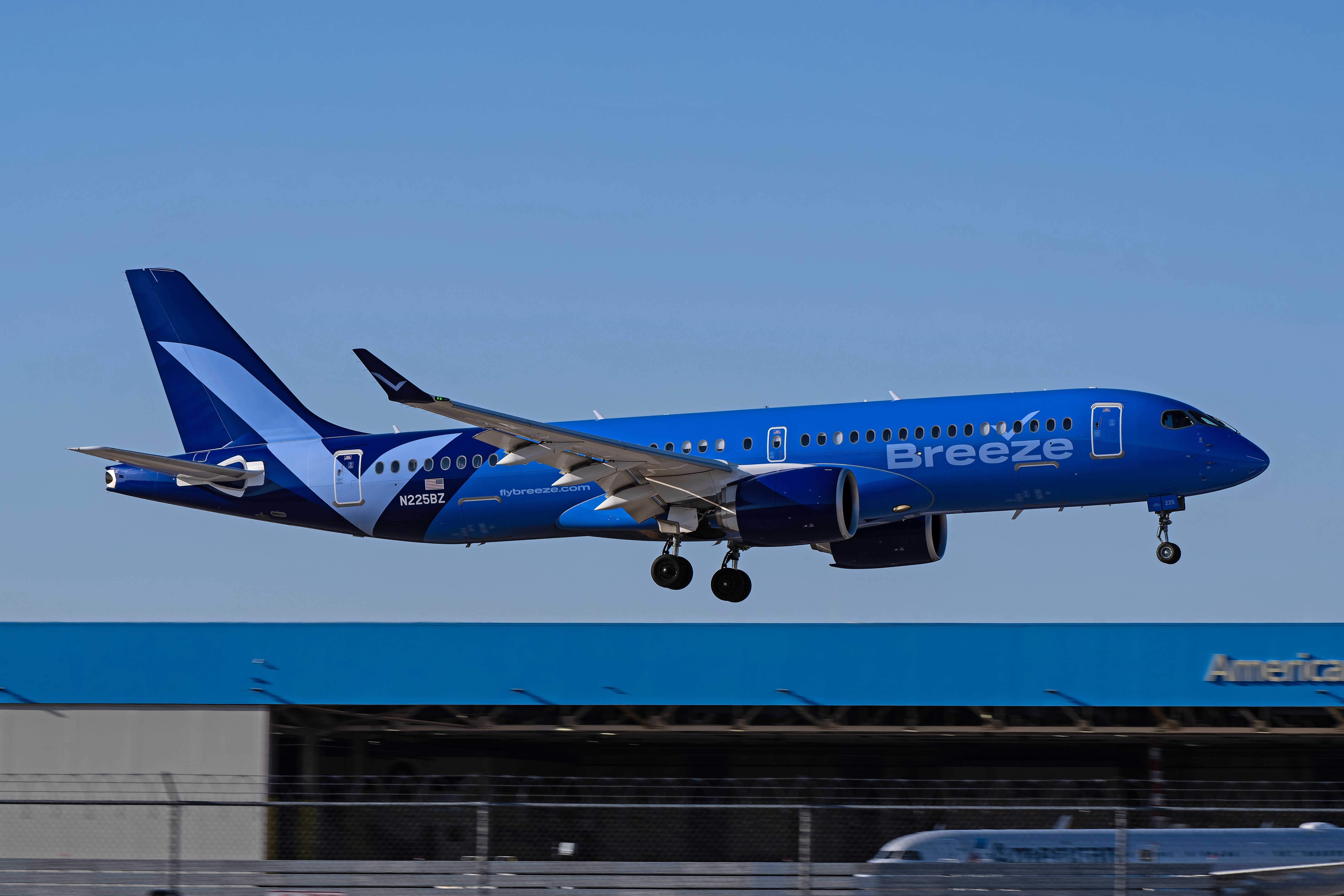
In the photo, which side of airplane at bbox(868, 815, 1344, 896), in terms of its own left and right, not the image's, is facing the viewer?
left

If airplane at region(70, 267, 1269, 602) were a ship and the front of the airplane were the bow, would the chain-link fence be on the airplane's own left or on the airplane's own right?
on the airplane's own right

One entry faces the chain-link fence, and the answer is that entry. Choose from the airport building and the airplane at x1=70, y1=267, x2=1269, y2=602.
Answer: the airport building

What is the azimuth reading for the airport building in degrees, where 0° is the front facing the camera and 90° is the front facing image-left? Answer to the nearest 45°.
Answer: approximately 0°

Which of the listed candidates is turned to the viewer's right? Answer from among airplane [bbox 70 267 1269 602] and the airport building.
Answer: the airplane

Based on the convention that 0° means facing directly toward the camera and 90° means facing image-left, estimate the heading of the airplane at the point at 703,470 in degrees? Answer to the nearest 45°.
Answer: approximately 270°

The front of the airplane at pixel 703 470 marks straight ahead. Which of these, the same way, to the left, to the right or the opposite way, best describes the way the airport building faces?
to the right

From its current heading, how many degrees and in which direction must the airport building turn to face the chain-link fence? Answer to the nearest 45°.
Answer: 0° — it already faces it
